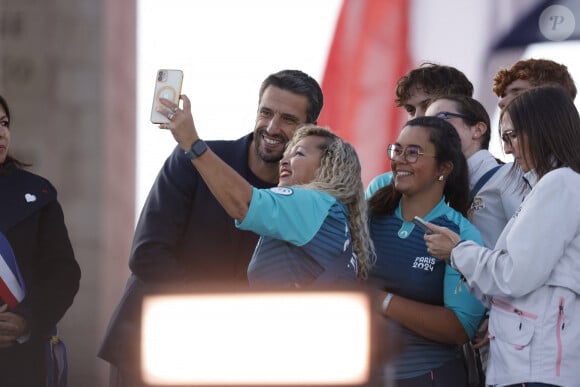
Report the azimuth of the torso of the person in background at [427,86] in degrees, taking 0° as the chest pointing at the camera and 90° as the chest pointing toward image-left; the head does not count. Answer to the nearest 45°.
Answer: approximately 45°

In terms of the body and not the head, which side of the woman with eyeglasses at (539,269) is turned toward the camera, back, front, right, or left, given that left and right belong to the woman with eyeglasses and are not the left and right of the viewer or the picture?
left

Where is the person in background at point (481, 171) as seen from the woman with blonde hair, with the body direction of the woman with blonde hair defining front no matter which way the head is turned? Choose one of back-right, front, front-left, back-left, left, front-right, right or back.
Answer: back-right

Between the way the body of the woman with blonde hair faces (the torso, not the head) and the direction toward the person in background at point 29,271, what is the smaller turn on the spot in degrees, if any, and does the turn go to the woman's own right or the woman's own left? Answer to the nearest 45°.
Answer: approximately 45° to the woman's own right

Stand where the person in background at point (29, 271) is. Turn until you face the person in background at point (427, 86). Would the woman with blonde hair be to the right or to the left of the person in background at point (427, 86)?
right

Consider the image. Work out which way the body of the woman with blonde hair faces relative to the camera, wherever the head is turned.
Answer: to the viewer's left

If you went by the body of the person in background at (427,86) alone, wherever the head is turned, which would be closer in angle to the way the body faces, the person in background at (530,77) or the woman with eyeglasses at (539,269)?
the woman with eyeglasses

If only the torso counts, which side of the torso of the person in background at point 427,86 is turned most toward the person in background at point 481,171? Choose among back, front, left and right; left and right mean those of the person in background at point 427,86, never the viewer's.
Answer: left

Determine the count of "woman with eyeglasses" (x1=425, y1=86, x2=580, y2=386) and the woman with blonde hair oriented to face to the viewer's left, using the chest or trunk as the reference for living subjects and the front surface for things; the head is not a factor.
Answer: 2
